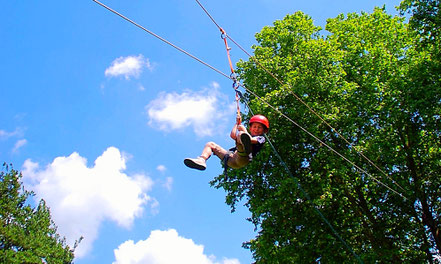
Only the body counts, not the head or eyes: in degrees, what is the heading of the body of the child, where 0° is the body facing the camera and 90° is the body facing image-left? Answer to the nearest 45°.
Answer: approximately 45°

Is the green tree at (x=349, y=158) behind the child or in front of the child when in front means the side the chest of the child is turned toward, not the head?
behind
